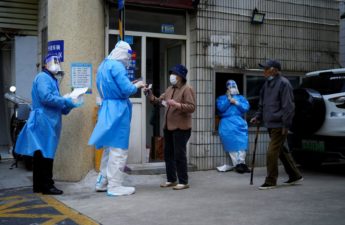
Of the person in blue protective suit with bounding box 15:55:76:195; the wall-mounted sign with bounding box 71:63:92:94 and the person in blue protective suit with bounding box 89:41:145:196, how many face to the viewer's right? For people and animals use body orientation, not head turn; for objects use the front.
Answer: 2

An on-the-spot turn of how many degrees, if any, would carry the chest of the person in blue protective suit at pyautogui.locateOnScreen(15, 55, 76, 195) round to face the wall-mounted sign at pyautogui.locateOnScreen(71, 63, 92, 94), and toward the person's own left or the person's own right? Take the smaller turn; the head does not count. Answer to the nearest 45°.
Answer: approximately 45° to the person's own left

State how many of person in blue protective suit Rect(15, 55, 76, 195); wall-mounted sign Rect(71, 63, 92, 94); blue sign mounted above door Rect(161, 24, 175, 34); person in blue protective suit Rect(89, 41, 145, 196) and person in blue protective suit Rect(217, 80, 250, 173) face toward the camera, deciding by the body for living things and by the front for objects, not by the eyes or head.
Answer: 3

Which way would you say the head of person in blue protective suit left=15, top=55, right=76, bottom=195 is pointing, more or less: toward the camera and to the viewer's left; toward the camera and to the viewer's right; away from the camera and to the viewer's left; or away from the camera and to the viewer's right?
toward the camera and to the viewer's right

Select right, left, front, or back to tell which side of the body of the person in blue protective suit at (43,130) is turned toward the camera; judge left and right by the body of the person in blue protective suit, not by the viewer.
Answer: right

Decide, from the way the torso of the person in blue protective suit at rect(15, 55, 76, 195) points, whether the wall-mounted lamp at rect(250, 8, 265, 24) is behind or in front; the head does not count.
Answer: in front

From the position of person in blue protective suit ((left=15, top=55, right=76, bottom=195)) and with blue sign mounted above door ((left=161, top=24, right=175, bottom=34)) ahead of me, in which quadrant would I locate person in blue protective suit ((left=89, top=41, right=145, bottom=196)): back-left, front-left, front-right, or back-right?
front-right

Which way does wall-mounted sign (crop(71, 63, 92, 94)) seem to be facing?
toward the camera

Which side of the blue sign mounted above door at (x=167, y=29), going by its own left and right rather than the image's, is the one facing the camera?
front

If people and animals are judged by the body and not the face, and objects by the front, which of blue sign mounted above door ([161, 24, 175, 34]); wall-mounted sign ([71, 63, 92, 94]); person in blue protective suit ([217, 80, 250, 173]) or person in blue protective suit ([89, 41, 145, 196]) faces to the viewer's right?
person in blue protective suit ([89, 41, 145, 196])

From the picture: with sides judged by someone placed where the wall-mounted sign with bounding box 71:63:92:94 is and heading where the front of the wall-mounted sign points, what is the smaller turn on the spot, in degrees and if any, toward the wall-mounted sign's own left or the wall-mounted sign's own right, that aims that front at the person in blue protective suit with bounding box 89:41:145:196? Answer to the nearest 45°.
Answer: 0° — it already faces them

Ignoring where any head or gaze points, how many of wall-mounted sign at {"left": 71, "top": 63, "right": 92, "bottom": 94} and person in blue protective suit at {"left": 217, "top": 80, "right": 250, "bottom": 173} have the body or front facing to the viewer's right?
0

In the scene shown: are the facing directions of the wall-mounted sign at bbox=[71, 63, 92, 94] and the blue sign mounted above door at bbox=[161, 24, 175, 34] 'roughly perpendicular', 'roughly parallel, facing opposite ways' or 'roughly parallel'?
roughly parallel

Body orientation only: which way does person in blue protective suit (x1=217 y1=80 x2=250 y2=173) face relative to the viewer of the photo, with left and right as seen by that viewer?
facing the viewer
